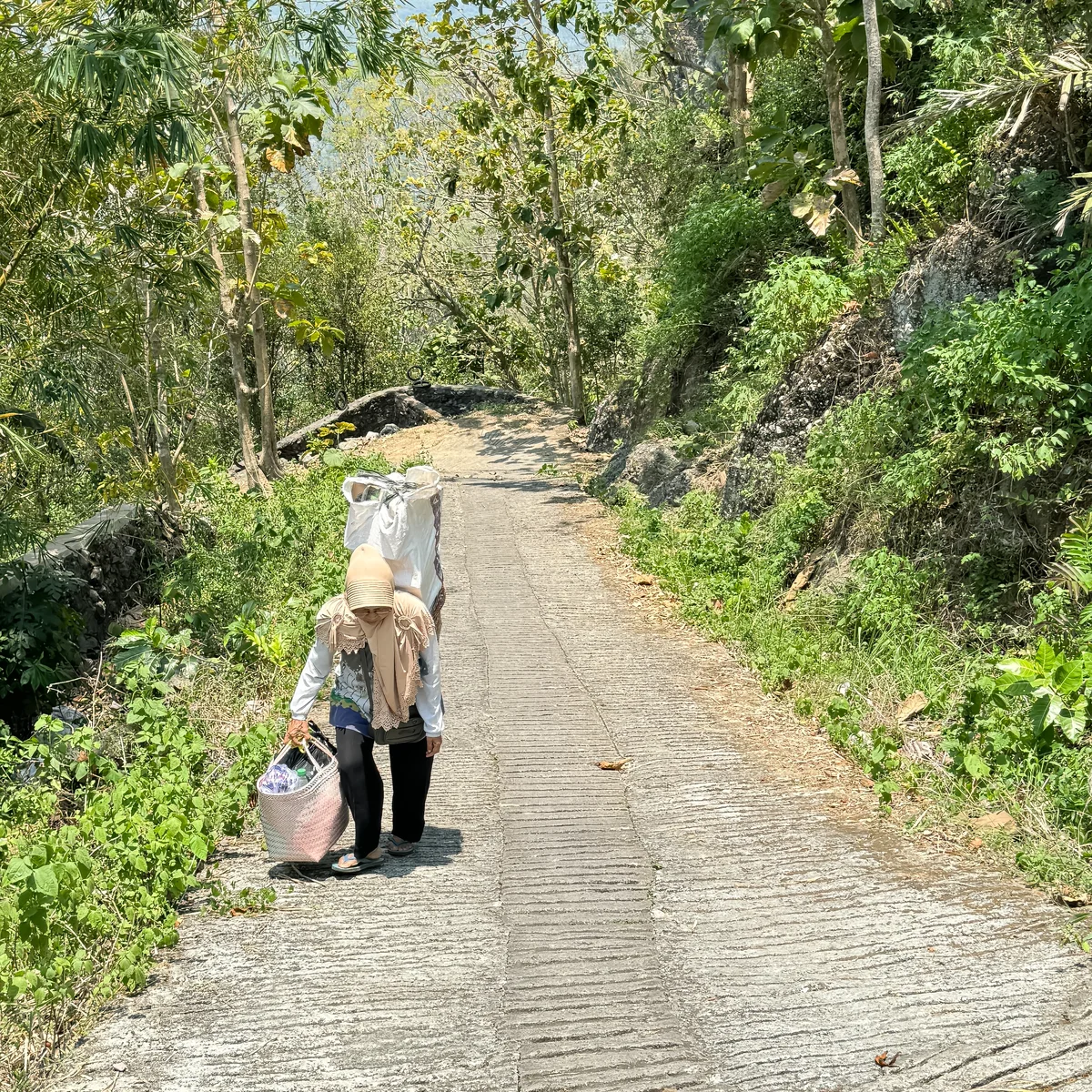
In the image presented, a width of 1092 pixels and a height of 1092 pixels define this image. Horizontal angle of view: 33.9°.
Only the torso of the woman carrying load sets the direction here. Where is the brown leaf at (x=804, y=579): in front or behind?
behind

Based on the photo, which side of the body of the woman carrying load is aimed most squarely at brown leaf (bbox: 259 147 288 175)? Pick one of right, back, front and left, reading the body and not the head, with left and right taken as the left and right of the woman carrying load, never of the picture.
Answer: back

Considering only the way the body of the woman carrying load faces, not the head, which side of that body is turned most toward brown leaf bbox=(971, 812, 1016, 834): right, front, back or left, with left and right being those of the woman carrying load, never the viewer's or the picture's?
left

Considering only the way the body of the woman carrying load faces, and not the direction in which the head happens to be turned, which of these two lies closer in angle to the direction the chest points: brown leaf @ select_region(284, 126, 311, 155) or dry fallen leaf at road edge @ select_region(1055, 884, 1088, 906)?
the dry fallen leaf at road edge

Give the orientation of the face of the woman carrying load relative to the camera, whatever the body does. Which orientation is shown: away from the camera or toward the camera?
toward the camera

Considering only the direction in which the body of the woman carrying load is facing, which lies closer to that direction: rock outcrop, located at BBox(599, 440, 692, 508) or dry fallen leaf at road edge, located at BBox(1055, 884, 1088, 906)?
the dry fallen leaf at road edge

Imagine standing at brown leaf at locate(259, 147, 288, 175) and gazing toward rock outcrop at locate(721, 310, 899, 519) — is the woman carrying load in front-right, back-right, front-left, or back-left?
front-right

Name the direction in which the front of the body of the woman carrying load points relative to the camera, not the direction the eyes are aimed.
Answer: toward the camera

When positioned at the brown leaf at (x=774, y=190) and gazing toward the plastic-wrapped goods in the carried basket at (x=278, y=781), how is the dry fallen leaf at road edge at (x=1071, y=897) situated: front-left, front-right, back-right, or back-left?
front-left

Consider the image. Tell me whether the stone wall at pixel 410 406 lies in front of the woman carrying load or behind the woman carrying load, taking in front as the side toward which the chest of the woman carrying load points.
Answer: behind

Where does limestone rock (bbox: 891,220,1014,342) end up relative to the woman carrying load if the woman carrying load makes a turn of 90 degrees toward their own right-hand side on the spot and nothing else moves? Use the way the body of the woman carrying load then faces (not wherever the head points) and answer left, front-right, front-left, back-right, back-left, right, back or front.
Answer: back-right

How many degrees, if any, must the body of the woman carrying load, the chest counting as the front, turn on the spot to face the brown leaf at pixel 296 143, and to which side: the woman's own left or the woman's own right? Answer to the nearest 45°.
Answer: approximately 180°
